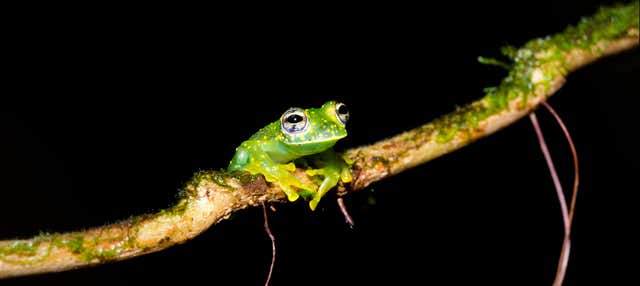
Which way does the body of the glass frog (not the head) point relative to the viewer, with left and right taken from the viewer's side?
facing the viewer and to the right of the viewer
